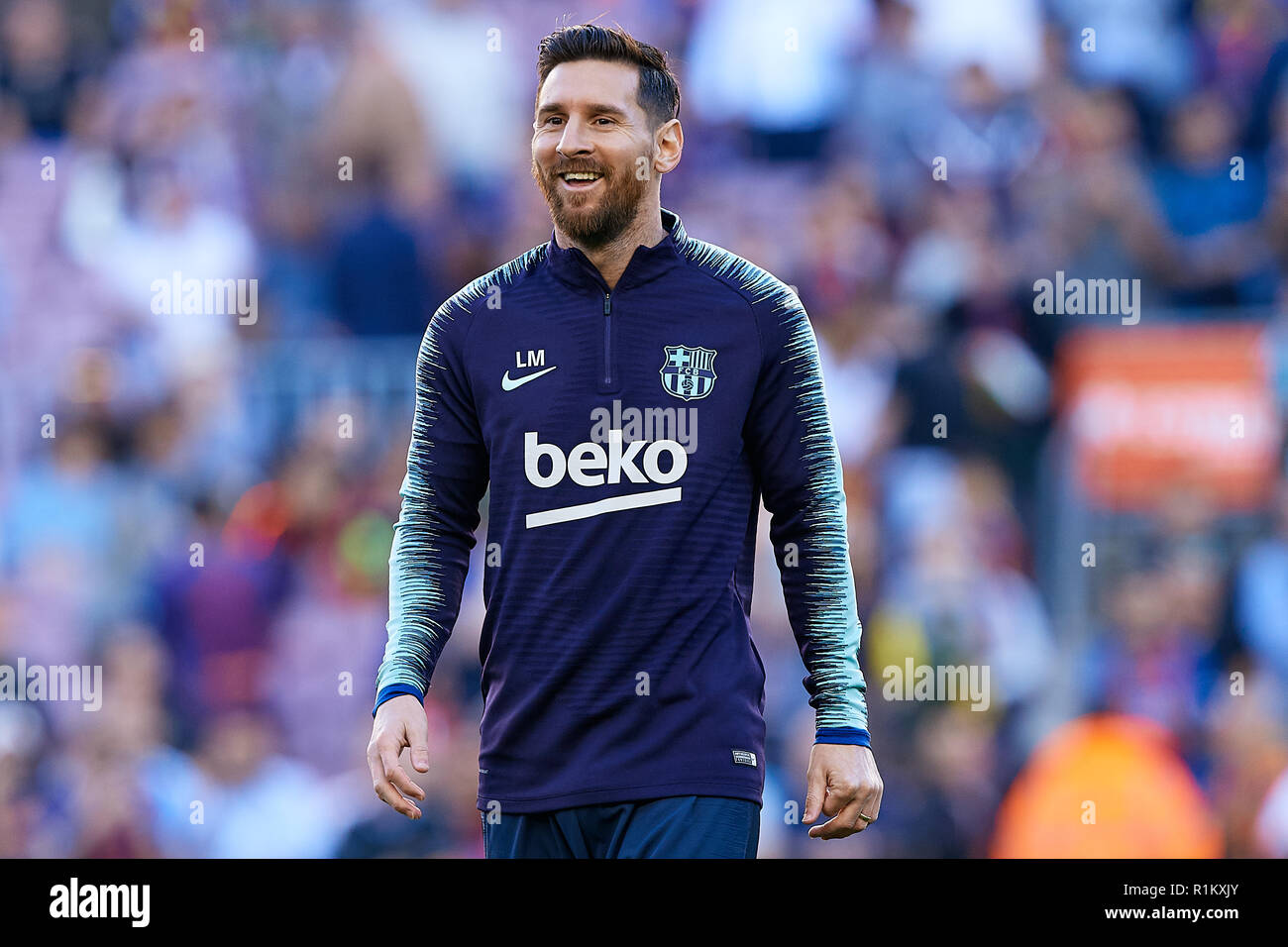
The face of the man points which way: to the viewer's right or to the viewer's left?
to the viewer's left

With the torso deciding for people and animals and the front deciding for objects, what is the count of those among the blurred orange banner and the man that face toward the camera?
2

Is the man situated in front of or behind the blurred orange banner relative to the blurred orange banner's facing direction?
in front

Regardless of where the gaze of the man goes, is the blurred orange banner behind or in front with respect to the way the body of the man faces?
behind

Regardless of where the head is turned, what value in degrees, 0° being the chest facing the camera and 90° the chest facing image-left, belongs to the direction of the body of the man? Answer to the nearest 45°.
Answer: approximately 0°
